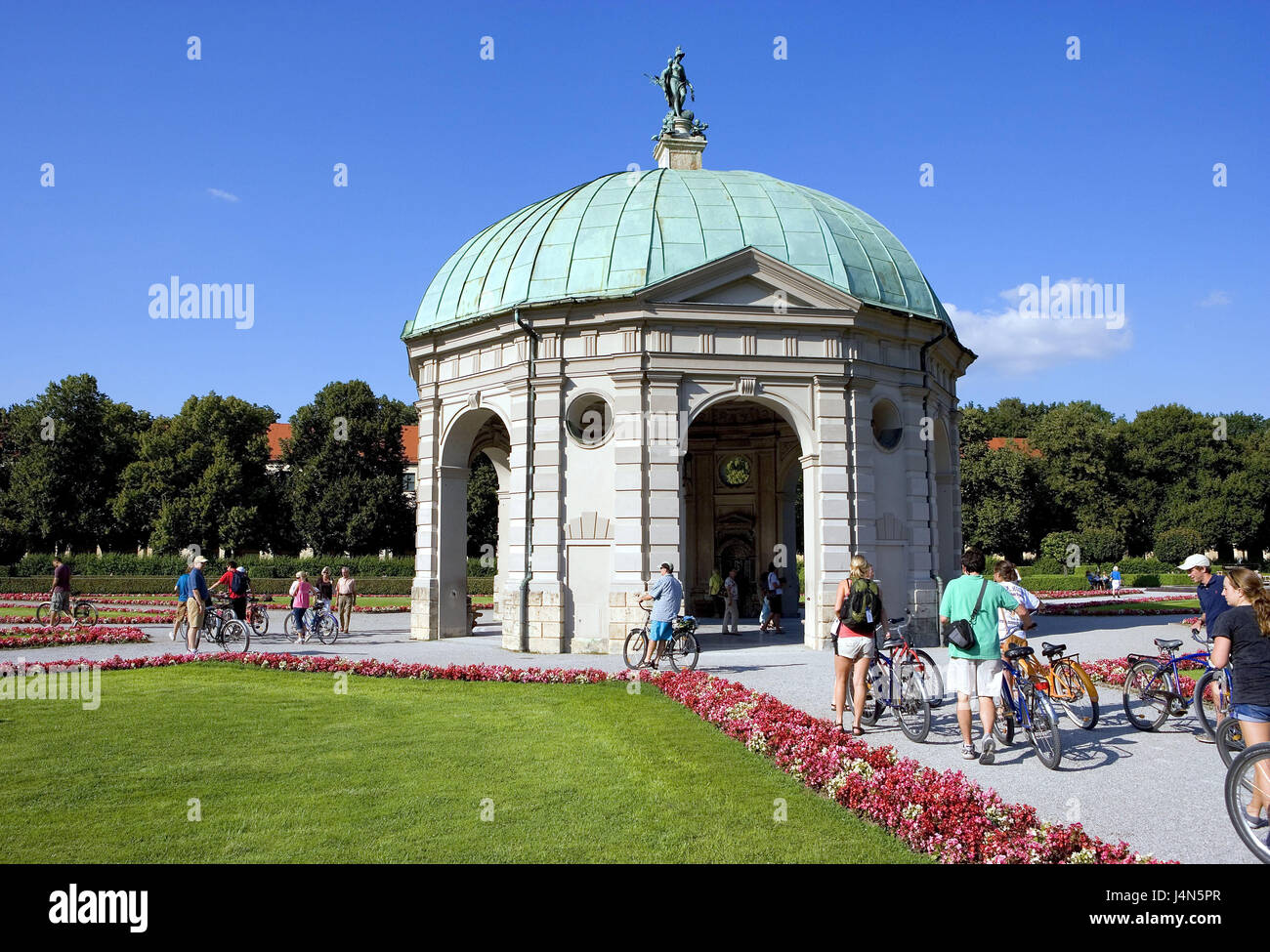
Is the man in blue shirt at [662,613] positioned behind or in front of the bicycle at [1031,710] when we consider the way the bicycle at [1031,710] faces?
in front

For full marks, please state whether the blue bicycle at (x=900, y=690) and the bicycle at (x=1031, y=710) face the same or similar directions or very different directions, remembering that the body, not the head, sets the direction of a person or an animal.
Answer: same or similar directions

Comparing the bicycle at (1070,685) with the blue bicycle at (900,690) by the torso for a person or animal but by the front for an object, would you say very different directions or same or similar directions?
same or similar directions

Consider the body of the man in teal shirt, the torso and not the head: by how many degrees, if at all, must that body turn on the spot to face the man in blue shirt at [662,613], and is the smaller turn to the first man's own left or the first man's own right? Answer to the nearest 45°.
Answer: approximately 45° to the first man's own left

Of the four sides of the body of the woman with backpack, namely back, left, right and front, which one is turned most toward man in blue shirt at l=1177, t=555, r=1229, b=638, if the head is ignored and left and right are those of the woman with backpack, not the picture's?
right

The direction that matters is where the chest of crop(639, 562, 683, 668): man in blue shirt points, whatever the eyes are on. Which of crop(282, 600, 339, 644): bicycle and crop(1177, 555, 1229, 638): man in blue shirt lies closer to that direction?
the bicycle

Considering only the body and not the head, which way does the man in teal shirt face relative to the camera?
away from the camera

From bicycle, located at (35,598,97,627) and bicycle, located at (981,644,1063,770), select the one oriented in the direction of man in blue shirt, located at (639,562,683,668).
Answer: bicycle, located at (981,644,1063,770)

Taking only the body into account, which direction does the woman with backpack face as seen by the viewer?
away from the camera

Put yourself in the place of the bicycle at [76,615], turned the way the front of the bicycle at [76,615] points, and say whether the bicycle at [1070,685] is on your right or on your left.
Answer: on your left

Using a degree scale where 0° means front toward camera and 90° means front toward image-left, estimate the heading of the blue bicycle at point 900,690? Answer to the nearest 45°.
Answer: approximately 135°
